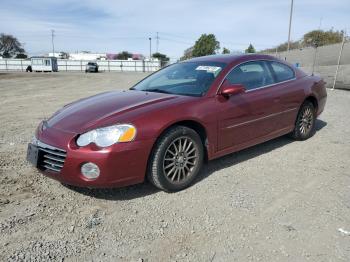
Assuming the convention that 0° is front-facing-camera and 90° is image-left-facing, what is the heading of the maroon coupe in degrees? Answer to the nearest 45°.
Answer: approximately 45°
